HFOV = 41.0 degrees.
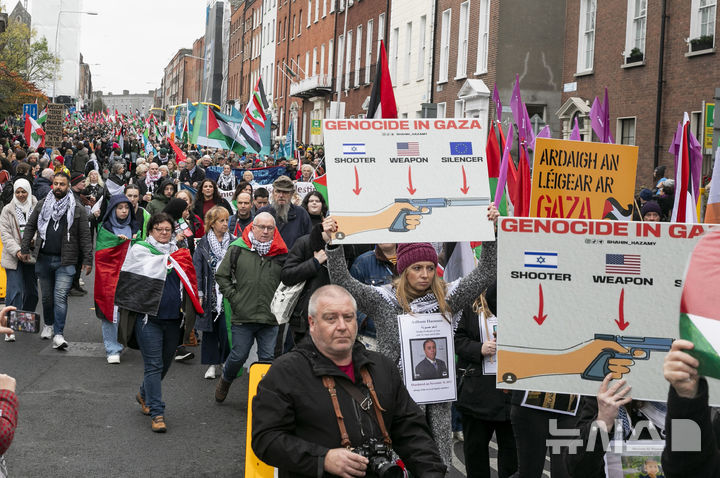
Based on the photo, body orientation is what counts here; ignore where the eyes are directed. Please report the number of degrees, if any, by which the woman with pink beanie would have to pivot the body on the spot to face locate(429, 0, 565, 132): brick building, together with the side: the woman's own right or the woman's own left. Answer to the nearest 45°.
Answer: approximately 180°

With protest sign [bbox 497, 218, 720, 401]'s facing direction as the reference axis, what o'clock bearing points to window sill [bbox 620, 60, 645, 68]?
The window sill is roughly at 6 o'clock from the protest sign.

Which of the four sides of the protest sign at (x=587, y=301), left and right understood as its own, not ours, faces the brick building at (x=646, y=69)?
back

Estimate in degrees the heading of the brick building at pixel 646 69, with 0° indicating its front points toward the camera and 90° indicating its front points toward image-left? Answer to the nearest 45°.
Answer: approximately 45°

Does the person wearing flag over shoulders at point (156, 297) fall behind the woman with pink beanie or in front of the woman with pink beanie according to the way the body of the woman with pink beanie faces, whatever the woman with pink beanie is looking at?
behind

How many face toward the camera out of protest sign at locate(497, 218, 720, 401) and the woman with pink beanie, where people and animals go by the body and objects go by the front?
2
